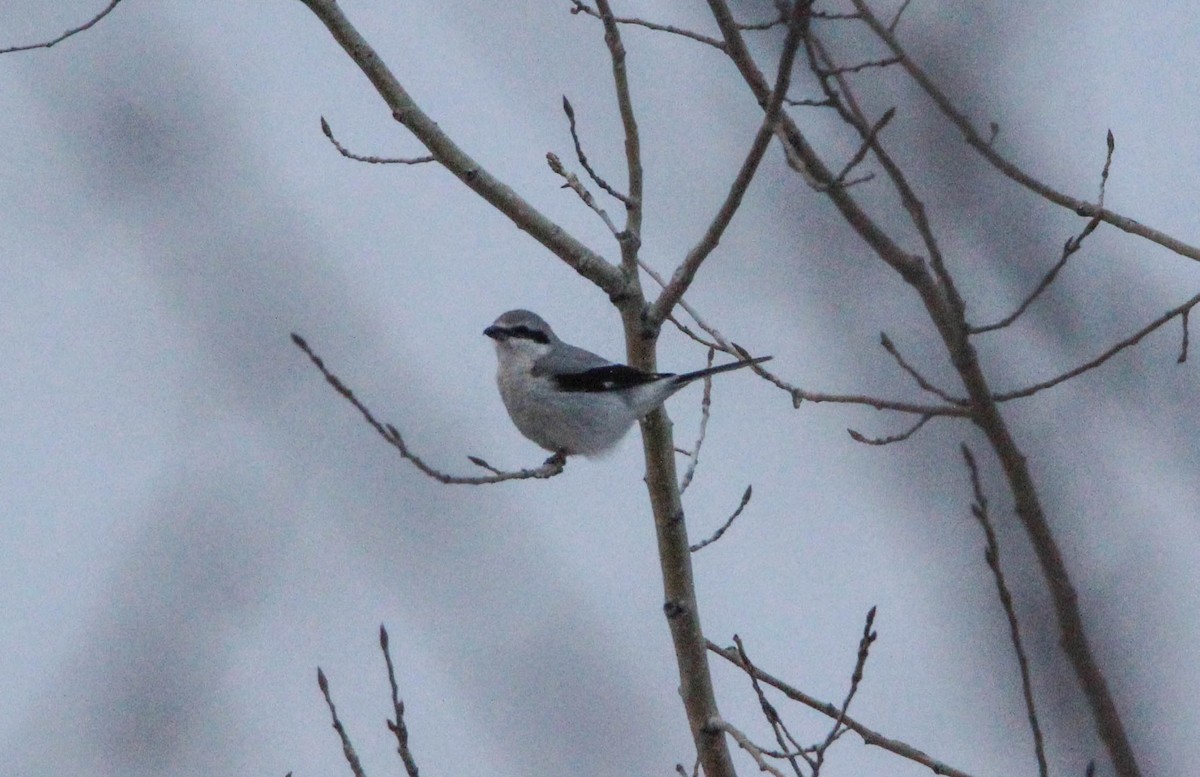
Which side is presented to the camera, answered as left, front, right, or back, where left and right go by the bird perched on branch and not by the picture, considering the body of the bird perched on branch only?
left
